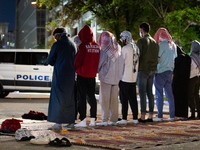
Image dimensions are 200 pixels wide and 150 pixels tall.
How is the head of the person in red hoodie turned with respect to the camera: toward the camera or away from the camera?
away from the camera

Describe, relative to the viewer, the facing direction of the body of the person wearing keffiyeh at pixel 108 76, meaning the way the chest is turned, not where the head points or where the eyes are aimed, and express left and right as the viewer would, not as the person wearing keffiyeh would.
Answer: facing away from the viewer and to the left of the viewer

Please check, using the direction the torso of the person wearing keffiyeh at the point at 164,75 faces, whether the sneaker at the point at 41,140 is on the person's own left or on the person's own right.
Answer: on the person's own left

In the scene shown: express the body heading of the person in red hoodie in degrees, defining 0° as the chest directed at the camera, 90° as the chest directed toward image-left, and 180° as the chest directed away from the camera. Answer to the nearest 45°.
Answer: approximately 135°

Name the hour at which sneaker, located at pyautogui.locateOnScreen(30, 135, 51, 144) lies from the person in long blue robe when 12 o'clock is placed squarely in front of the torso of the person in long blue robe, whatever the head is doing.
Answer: The sneaker is roughly at 8 o'clock from the person in long blue robe.

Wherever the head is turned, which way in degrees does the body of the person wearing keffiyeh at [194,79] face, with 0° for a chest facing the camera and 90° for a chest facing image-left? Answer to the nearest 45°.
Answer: approximately 135°
